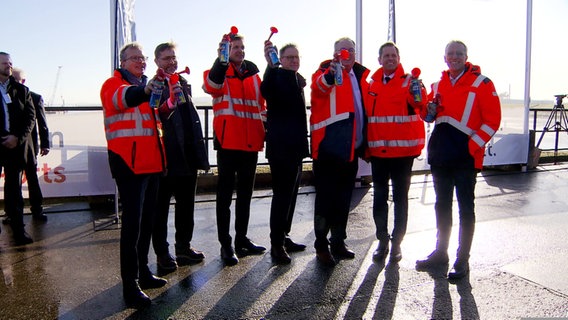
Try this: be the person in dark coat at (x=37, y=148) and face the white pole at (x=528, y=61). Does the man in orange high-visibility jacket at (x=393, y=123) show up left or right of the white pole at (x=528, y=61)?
right

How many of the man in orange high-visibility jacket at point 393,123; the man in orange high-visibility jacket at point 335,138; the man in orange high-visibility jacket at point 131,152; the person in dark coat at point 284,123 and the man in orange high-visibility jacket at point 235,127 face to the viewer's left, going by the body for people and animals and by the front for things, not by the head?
0

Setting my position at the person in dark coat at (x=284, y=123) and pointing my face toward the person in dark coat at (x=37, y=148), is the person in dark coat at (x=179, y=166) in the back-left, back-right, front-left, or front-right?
front-left

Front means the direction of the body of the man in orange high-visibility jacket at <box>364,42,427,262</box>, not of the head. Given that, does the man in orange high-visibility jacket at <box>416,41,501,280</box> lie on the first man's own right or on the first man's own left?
on the first man's own left

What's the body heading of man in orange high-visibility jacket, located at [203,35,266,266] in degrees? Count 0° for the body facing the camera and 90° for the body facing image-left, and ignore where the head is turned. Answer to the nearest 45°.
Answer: approximately 315°

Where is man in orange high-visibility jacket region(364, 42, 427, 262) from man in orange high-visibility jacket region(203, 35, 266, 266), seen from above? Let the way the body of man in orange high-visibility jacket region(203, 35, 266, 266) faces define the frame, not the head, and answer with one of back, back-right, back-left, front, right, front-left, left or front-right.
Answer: front-left

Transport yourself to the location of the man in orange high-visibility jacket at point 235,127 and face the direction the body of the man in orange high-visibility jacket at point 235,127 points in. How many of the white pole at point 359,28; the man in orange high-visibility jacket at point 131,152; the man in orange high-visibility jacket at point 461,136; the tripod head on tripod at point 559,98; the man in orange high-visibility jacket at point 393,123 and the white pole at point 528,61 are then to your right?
1

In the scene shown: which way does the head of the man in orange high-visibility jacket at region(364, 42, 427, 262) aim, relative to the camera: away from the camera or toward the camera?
toward the camera

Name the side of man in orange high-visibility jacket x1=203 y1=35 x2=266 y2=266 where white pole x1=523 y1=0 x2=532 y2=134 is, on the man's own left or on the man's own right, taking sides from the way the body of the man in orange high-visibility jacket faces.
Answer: on the man's own left

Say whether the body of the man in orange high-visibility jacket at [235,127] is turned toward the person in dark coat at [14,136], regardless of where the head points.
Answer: no

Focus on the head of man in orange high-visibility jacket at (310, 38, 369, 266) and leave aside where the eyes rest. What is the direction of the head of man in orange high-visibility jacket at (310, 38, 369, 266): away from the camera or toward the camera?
toward the camera

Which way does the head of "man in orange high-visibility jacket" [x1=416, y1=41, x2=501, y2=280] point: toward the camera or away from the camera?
toward the camera

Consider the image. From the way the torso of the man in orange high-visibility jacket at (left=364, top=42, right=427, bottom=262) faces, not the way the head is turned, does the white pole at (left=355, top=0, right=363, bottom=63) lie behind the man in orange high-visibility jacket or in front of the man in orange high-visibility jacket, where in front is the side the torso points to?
behind

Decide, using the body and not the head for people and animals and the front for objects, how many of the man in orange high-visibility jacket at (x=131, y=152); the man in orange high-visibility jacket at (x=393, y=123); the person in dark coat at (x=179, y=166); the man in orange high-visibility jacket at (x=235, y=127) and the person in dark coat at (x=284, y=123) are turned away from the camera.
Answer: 0

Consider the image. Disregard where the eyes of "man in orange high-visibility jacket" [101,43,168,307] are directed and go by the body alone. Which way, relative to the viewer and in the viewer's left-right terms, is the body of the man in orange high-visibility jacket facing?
facing the viewer and to the right of the viewer

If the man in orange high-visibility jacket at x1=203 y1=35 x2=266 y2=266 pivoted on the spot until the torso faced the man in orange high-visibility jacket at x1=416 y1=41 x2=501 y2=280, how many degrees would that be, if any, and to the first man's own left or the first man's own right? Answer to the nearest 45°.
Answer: approximately 45° to the first man's own left

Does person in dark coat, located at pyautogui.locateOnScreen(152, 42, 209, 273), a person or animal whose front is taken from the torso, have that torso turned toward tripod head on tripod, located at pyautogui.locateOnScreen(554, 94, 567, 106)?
no

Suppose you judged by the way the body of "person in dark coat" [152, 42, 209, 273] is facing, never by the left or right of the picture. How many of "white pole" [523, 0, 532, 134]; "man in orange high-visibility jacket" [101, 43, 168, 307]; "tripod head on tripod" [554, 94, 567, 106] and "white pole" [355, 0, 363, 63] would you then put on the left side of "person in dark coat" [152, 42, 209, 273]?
3

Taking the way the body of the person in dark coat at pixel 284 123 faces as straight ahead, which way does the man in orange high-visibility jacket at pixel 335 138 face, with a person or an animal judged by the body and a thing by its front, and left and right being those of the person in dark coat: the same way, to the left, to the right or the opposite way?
the same way
